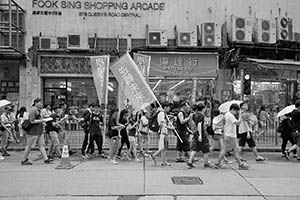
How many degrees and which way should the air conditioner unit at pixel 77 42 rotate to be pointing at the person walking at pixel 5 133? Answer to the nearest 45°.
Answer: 0° — it already faces them

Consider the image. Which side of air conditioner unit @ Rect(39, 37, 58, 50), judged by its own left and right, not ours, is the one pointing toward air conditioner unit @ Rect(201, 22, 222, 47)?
left

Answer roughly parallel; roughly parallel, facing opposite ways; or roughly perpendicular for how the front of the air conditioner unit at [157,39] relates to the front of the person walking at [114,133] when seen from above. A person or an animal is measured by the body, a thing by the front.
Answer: roughly perpendicular
